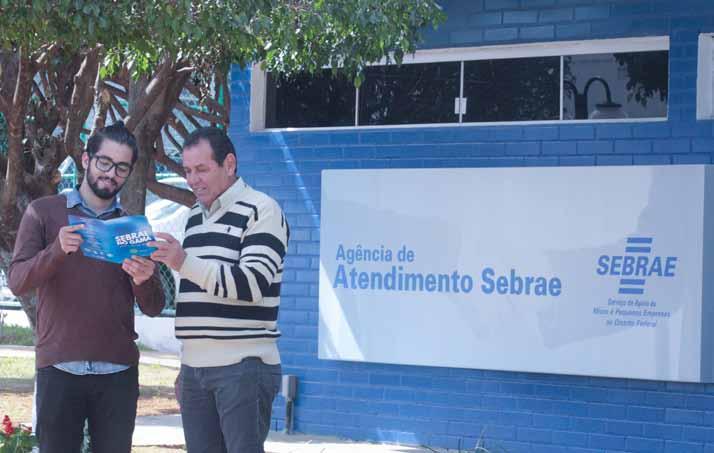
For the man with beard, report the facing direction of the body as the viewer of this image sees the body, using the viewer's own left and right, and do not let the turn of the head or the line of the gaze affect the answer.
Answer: facing the viewer

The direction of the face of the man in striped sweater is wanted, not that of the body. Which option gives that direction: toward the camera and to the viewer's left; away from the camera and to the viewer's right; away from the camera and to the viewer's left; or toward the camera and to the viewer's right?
toward the camera and to the viewer's left

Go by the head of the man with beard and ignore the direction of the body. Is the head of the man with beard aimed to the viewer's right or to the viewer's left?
to the viewer's right

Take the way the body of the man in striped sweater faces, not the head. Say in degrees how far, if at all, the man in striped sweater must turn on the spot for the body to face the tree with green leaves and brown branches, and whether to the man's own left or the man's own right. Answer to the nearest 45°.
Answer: approximately 135° to the man's own right

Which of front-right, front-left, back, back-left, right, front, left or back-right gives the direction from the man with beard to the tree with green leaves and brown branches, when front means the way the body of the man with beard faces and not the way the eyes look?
back

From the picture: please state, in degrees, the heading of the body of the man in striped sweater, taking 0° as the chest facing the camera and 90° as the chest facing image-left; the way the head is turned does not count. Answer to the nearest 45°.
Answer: approximately 45°

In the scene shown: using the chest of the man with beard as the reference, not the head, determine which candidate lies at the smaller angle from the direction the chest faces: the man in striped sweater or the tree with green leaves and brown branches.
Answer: the man in striped sweater

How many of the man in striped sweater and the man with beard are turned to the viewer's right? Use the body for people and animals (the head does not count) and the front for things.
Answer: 0

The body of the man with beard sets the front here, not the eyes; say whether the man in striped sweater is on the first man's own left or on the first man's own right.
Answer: on the first man's own left
